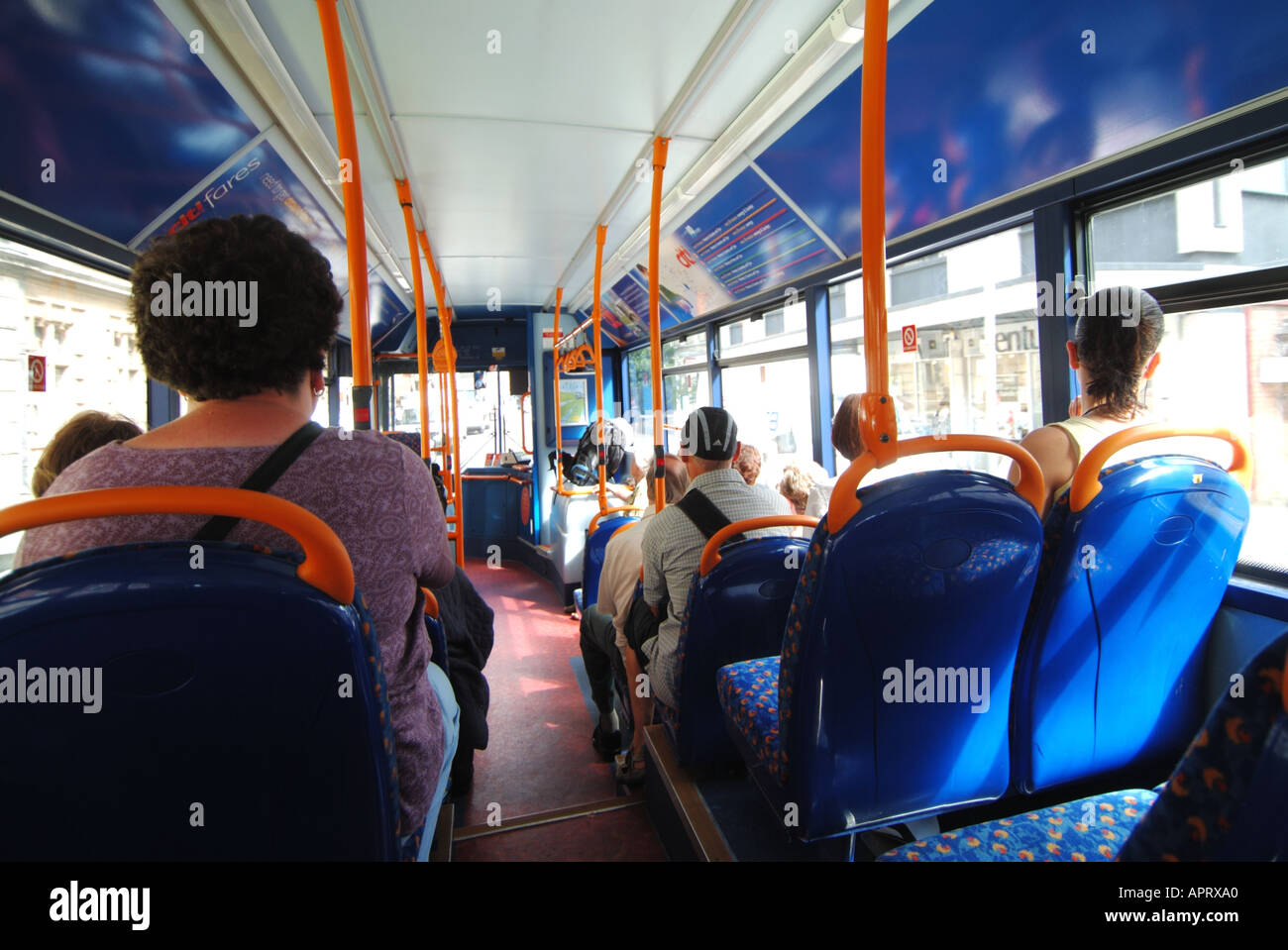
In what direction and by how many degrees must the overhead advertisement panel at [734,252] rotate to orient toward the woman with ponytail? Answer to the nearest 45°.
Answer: approximately 45° to its left

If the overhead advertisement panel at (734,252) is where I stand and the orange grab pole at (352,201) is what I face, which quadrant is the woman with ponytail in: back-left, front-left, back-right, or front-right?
front-left

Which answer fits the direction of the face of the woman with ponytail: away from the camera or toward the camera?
away from the camera

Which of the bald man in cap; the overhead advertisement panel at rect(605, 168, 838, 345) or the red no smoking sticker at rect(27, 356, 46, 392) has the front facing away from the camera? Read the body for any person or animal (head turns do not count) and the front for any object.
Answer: the bald man in cap

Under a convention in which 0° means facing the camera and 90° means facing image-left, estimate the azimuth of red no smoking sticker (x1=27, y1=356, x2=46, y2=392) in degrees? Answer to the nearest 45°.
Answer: approximately 315°

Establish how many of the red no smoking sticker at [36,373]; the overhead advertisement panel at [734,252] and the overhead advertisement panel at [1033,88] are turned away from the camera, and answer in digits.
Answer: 0

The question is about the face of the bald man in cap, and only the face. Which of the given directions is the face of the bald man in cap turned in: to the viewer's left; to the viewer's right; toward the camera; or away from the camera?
away from the camera

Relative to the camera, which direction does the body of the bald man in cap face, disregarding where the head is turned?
away from the camera

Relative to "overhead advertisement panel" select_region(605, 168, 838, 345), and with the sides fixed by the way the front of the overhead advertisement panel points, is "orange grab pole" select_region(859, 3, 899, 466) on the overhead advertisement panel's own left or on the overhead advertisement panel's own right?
on the overhead advertisement panel's own left

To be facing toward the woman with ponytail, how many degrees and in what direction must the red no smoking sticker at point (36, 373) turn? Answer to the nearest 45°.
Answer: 0° — it already faces them

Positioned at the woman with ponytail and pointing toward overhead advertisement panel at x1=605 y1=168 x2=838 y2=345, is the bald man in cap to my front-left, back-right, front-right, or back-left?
front-left

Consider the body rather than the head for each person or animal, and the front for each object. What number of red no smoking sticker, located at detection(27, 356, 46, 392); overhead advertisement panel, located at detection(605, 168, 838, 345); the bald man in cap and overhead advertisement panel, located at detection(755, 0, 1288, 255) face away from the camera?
1

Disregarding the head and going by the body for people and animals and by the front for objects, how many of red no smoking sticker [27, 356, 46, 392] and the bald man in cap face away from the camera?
1

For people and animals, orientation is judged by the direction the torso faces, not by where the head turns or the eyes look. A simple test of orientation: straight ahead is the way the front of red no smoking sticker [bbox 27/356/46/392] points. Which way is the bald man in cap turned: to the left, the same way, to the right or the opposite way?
to the left
